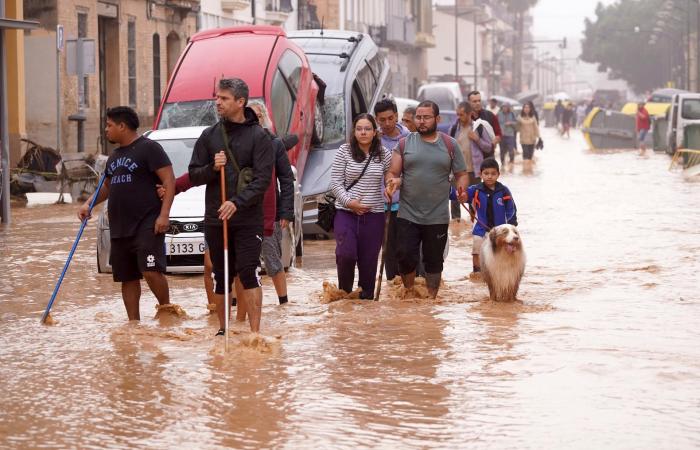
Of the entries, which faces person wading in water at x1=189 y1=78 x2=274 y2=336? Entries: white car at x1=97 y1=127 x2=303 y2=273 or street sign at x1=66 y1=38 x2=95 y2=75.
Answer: the white car

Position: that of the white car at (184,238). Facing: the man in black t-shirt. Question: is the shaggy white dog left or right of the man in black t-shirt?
left

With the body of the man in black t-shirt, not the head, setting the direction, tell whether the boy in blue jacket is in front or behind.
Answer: behind
